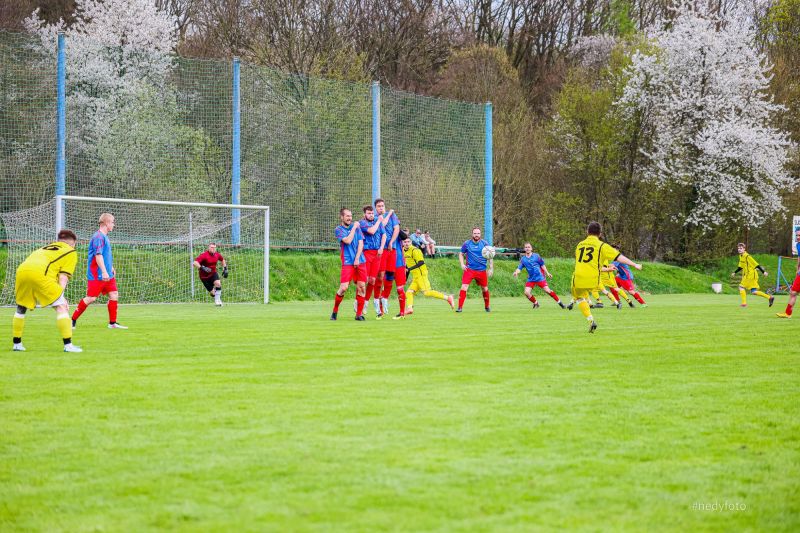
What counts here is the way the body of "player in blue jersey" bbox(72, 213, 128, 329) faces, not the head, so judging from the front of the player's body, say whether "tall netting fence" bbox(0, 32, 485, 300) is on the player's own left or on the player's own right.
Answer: on the player's own left

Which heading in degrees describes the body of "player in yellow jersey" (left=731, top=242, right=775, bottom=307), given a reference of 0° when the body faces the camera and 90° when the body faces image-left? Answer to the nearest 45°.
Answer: approximately 45°

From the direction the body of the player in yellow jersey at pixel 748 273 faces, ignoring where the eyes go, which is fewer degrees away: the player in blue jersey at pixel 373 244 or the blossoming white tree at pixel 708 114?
the player in blue jersey

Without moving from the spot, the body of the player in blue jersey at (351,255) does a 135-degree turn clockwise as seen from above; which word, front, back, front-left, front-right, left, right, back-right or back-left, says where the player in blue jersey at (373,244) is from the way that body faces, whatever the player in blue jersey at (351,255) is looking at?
back-right

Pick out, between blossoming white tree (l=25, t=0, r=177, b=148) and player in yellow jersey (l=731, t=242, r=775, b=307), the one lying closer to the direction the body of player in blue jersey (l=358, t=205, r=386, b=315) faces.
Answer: the player in yellow jersey

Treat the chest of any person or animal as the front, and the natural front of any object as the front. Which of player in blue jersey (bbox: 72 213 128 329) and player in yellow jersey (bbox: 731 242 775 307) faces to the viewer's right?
the player in blue jersey

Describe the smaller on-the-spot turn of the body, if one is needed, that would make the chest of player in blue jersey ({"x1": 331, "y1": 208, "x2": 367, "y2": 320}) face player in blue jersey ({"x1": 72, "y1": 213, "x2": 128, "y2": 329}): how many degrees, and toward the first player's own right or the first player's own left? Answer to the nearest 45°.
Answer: approximately 90° to the first player's own right

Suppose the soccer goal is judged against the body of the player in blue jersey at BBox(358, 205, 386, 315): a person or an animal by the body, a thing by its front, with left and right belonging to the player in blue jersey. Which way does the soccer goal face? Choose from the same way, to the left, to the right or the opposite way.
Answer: the same way

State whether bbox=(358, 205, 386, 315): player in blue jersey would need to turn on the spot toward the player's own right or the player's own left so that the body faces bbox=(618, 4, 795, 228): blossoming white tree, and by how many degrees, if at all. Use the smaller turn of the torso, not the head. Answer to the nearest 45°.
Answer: approximately 90° to the player's own left

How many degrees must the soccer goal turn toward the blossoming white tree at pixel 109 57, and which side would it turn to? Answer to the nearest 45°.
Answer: approximately 135° to its left

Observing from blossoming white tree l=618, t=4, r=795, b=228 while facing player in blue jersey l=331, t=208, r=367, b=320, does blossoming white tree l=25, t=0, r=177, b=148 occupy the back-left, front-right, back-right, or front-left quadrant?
front-right

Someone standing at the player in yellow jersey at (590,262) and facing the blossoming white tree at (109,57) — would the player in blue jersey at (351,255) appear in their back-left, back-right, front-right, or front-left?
front-left

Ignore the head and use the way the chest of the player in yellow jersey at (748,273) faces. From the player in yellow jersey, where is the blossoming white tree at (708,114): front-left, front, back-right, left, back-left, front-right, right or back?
back-right

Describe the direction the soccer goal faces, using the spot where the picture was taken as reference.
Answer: facing the viewer and to the right of the viewer

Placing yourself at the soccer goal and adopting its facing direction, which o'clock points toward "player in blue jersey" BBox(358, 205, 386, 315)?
The player in blue jersey is roughly at 1 o'clock from the soccer goal.

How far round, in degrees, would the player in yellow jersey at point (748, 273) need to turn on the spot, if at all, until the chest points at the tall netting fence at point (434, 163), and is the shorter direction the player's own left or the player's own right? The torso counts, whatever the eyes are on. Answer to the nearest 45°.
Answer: approximately 45° to the player's own right

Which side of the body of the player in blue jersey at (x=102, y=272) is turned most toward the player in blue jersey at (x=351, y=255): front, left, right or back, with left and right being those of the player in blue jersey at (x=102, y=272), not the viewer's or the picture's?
front

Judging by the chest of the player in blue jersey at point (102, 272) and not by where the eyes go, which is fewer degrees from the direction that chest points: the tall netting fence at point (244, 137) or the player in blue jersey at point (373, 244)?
the player in blue jersey

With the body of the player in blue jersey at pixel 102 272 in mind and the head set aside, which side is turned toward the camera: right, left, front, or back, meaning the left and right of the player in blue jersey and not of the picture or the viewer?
right

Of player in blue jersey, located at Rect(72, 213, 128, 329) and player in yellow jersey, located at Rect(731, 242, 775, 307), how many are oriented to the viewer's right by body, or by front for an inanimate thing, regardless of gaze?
1
